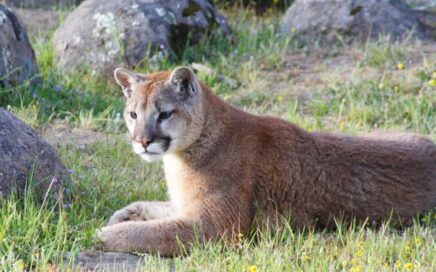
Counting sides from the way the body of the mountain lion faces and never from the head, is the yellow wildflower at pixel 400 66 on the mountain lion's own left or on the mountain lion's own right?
on the mountain lion's own right

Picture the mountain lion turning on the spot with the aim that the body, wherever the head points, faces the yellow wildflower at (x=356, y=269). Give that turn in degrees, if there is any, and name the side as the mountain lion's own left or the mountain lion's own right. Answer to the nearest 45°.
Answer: approximately 135° to the mountain lion's own left

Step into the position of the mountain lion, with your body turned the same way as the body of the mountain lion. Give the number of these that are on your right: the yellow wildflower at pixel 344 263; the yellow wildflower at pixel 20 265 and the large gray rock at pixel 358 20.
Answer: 1

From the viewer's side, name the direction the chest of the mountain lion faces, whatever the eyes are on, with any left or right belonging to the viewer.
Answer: facing to the left of the viewer

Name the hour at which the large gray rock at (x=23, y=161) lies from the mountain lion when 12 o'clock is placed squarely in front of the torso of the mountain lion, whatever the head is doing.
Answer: The large gray rock is roughly at 12 o'clock from the mountain lion.

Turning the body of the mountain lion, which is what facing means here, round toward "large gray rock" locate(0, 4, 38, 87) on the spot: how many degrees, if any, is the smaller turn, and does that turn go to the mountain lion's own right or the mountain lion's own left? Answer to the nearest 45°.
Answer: approximately 45° to the mountain lion's own right

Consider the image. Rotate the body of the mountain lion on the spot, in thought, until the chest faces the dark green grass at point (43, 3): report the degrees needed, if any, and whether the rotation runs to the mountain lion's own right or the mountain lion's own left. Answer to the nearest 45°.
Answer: approximately 45° to the mountain lion's own right

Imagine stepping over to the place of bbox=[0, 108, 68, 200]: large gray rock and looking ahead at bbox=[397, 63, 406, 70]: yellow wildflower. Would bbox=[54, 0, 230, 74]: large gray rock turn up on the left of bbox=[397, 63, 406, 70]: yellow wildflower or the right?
left

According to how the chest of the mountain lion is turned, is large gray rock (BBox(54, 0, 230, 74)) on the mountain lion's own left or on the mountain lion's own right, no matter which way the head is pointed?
on the mountain lion's own right

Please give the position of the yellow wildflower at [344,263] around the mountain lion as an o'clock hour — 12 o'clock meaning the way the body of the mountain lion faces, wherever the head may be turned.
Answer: The yellow wildflower is roughly at 8 o'clock from the mountain lion.

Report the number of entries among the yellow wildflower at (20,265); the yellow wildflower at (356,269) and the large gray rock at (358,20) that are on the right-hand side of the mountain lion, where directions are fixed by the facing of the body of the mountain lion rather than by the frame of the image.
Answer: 1

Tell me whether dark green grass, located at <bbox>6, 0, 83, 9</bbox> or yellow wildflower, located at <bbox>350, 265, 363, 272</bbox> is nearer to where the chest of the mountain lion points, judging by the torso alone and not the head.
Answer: the dark green grass
